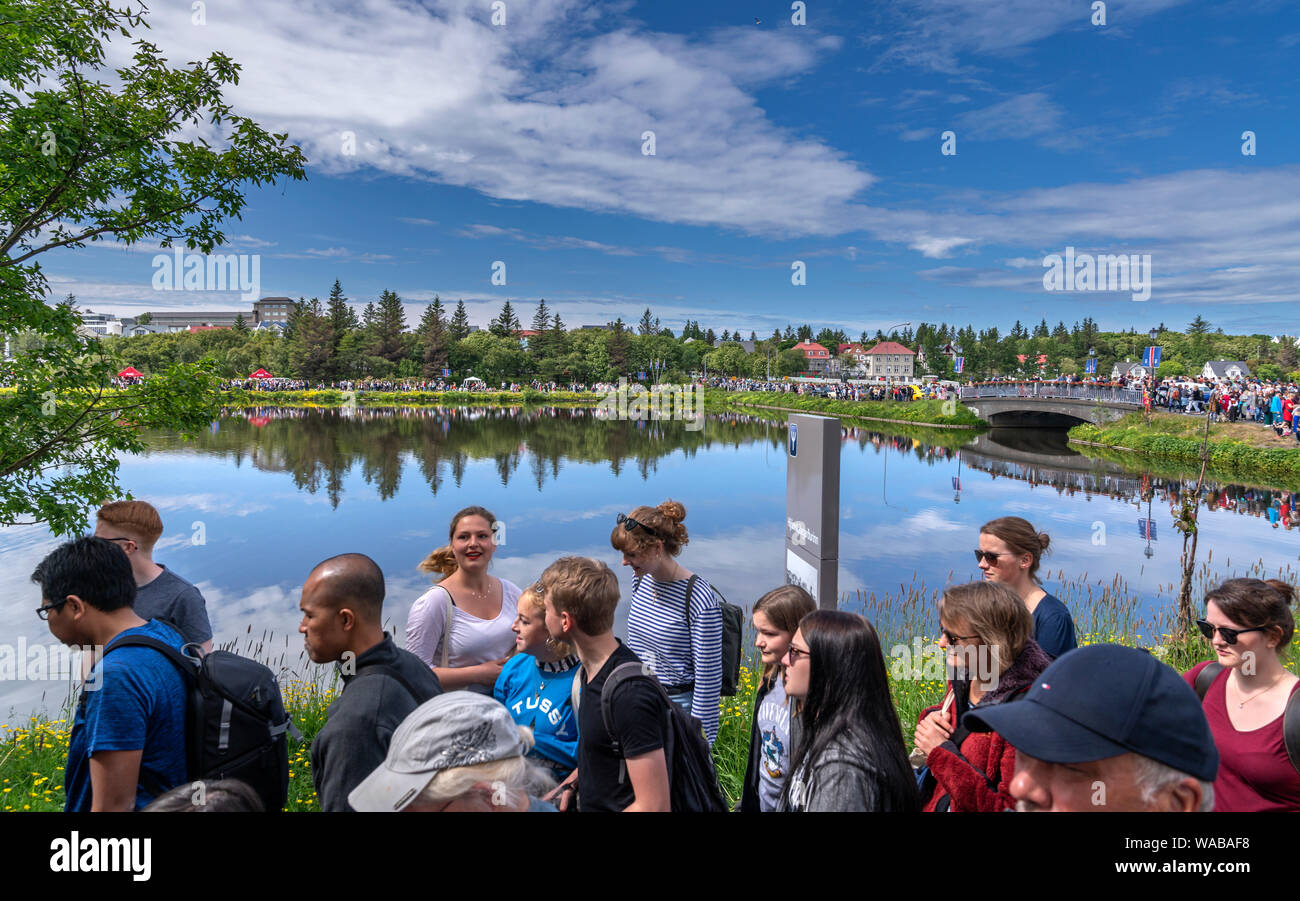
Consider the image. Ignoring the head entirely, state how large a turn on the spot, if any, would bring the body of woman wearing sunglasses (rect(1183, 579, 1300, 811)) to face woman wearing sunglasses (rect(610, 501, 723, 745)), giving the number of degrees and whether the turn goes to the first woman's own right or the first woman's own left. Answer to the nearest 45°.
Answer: approximately 45° to the first woman's own right

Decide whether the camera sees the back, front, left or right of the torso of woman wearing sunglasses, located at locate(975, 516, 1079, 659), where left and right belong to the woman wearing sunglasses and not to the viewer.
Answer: left

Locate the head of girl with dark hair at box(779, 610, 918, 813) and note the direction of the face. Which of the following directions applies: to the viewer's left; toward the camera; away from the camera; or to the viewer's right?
to the viewer's left

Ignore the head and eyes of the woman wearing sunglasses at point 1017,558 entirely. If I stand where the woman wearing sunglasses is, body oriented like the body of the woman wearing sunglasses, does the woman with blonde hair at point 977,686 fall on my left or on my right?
on my left

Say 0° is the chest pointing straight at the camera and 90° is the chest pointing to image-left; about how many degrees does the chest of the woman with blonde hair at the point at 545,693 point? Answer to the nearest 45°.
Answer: approximately 45°

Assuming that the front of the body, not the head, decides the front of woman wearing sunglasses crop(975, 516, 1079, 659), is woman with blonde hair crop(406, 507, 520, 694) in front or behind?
in front

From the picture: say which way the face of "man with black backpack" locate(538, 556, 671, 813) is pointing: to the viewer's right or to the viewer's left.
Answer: to the viewer's left
